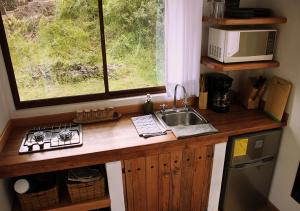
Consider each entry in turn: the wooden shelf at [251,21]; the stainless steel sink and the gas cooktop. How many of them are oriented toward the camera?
3

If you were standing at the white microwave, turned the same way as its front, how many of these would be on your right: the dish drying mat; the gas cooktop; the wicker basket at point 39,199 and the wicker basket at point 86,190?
4

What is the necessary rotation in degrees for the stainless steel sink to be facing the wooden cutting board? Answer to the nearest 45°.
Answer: approximately 90° to its left

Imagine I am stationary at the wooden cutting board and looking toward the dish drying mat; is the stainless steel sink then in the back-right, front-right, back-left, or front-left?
front-right

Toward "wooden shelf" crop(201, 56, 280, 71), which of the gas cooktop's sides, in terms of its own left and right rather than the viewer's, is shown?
left

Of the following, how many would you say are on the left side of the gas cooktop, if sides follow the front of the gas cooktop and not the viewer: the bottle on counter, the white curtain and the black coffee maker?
3

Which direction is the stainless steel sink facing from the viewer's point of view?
toward the camera

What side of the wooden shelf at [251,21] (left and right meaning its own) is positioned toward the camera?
front

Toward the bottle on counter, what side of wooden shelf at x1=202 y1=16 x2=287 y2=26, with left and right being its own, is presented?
right

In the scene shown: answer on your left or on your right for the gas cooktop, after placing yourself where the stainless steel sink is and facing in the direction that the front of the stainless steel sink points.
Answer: on your right

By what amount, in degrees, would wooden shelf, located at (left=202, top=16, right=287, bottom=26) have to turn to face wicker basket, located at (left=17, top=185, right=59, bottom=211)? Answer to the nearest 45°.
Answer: approximately 45° to its right

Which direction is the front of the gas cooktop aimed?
toward the camera

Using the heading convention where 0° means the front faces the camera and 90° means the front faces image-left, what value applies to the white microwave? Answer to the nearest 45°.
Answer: approximately 315°
